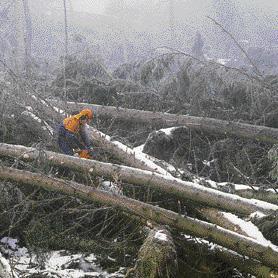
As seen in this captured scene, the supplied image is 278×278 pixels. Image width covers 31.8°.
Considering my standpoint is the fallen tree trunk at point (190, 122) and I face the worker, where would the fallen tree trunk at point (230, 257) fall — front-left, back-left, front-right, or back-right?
front-left

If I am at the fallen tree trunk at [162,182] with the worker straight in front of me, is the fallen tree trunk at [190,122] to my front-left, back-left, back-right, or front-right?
front-right

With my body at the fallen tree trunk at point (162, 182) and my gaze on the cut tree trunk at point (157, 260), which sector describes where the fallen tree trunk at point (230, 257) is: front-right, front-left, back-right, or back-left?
front-left

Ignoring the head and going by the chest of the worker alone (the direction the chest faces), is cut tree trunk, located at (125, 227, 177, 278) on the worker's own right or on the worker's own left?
on the worker's own right

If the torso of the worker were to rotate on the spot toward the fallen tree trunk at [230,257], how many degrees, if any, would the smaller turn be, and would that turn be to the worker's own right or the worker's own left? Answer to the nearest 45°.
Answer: approximately 45° to the worker's own right

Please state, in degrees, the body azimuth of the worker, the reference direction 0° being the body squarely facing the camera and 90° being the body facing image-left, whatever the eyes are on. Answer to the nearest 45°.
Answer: approximately 270°
